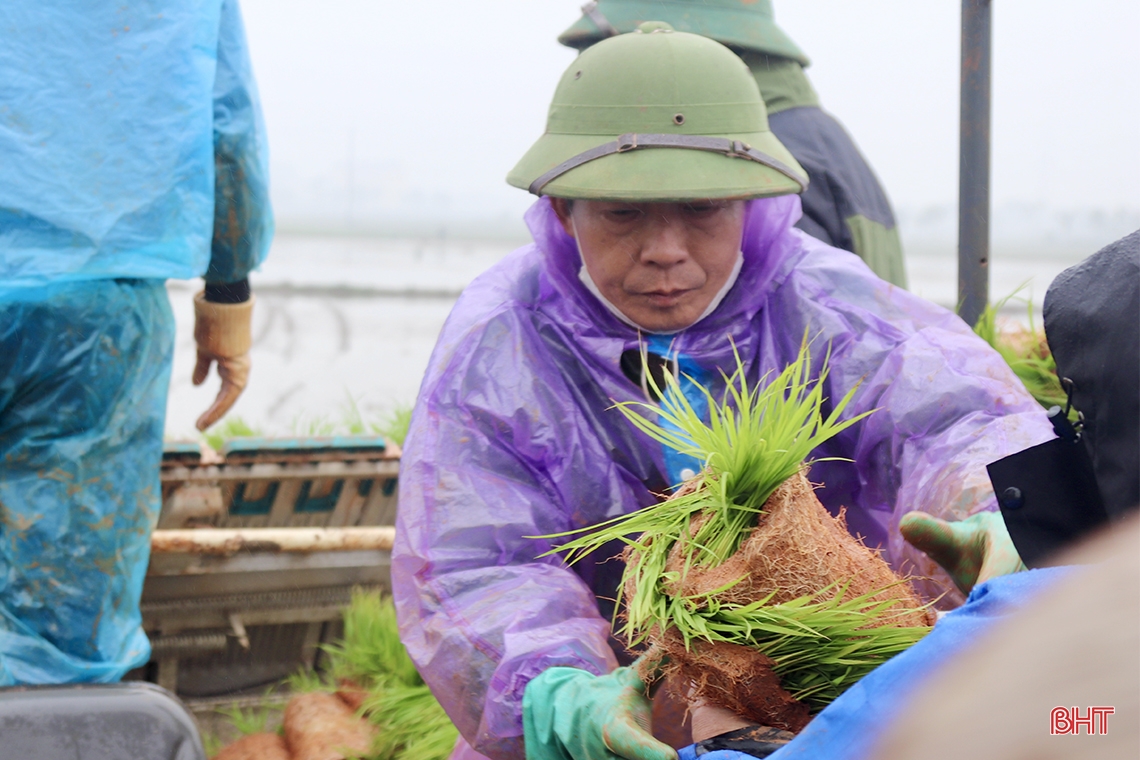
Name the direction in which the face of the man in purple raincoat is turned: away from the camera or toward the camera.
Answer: toward the camera

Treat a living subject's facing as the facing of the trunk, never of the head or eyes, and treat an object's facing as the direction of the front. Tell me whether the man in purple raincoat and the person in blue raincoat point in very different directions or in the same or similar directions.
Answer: very different directions

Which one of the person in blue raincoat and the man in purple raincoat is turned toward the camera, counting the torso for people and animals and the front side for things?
the man in purple raincoat

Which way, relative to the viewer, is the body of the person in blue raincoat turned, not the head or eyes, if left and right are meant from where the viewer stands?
facing away from the viewer

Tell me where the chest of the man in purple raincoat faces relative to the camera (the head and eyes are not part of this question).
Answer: toward the camera
